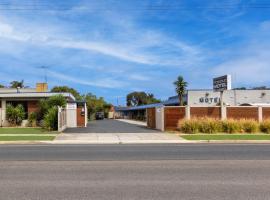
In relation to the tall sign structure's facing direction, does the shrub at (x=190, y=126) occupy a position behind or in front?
in front

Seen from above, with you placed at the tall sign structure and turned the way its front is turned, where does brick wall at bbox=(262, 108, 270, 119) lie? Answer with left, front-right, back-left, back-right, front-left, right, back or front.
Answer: left

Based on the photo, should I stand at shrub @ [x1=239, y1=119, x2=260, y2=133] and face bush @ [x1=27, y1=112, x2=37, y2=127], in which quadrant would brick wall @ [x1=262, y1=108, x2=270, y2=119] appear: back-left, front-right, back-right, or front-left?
back-right

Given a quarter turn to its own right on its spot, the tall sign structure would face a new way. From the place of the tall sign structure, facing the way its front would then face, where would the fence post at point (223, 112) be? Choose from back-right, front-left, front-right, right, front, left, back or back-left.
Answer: back-left

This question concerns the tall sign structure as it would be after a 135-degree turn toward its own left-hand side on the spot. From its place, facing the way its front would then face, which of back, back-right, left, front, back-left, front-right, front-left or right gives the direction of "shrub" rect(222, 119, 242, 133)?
right

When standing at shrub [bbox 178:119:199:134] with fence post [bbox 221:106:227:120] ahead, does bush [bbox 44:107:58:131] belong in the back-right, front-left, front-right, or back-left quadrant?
back-left

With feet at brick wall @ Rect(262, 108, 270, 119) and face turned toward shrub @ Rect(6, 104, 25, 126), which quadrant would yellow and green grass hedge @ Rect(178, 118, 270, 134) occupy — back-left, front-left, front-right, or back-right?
front-left

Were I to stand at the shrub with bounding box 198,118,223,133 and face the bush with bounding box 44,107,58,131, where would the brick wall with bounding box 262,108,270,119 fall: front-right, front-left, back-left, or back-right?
back-right

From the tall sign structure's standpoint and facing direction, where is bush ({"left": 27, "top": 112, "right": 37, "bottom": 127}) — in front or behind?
in front

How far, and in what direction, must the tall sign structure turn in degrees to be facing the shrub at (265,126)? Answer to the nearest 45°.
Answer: approximately 90° to its left

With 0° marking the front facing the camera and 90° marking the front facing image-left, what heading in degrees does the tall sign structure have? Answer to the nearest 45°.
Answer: approximately 45°
